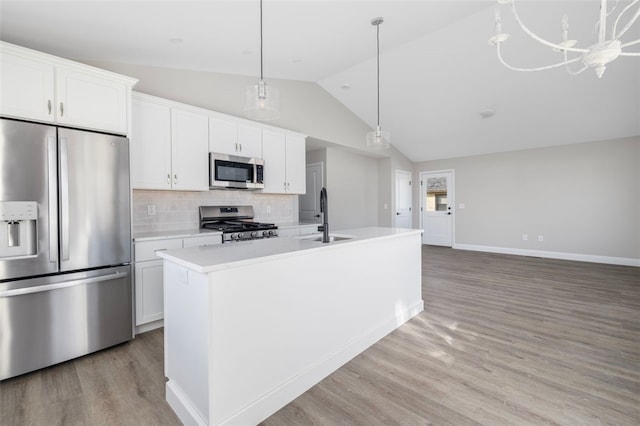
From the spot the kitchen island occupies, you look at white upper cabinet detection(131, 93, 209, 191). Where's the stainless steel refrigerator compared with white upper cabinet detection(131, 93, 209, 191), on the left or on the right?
left

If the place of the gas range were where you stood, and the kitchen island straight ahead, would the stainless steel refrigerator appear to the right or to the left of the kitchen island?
right

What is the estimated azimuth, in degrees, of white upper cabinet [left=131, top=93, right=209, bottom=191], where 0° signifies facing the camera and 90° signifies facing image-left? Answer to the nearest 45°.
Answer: approximately 315°

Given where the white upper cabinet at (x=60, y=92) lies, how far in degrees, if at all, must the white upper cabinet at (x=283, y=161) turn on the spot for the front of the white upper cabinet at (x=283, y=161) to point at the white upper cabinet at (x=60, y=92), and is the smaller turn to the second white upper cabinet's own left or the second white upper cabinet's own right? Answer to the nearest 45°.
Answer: approximately 90° to the second white upper cabinet's own right

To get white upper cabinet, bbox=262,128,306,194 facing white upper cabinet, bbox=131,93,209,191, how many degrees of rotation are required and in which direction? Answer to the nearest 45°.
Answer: approximately 90° to its right

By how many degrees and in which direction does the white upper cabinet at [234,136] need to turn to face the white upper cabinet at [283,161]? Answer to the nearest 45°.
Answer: approximately 90° to its left

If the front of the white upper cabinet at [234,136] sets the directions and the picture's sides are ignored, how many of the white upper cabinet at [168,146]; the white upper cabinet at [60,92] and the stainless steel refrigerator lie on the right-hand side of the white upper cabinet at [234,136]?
3

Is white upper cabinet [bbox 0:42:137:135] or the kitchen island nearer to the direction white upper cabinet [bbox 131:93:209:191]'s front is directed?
the kitchen island

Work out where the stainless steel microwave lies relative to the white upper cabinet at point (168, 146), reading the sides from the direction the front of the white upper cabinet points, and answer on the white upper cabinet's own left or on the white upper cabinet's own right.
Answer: on the white upper cabinet's own left

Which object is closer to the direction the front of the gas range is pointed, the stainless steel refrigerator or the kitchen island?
the kitchen island

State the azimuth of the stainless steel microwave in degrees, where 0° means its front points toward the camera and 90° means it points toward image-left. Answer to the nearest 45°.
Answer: approximately 315°

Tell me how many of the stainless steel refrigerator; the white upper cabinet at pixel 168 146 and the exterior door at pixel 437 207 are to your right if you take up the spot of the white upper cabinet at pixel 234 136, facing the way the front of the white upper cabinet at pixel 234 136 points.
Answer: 2
